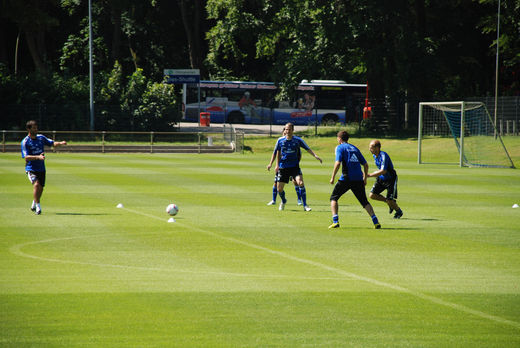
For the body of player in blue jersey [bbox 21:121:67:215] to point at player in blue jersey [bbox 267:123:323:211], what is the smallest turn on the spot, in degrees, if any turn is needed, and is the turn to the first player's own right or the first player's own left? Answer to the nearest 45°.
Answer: approximately 45° to the first player's own left

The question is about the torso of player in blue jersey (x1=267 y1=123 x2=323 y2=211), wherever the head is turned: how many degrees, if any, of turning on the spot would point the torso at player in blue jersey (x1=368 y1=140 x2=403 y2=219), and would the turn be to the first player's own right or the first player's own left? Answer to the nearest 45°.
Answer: approximately 45° to the first player's own left

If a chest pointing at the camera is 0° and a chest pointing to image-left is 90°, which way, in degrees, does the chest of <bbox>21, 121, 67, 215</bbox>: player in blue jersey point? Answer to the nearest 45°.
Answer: approximately 315°

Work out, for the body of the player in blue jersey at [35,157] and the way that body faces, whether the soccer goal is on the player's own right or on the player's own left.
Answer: on the player's own left

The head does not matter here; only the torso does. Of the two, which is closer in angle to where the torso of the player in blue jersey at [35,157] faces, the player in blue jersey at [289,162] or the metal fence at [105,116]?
the player in blue jersey

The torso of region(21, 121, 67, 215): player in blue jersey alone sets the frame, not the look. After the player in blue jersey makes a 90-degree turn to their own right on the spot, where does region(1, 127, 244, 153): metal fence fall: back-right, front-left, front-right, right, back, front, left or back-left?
back-right

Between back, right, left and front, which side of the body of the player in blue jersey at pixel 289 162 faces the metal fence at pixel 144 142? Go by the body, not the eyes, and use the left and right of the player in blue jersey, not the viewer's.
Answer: back

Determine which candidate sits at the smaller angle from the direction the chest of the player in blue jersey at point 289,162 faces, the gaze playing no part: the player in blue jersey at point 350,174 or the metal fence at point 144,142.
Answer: the player in blue jersey

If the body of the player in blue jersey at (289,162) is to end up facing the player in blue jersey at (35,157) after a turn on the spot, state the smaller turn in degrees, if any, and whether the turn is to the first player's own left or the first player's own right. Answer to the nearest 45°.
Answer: approximately 90° to the first player's own right

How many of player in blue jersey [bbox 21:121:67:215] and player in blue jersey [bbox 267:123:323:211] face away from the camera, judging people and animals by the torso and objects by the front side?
0

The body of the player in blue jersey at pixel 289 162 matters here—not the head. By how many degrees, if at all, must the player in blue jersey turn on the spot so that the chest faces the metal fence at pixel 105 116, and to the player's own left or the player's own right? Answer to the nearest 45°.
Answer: approximately 180°

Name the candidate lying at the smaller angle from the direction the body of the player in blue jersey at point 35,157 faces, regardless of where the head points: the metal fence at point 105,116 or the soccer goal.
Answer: the soccer goal

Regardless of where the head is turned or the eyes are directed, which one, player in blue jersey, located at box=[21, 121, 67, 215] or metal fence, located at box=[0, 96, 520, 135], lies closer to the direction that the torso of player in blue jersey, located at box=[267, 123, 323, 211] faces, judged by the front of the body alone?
the player in blue jersey
